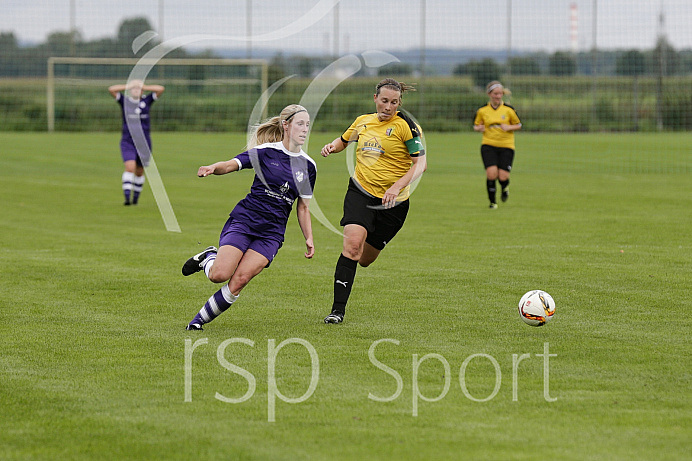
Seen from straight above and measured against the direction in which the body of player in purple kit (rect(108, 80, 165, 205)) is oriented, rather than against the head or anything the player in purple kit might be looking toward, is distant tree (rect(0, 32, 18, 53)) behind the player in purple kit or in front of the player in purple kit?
behind

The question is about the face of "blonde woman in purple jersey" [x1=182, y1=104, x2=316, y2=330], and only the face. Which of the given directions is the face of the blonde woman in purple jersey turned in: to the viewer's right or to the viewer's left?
to the viewer's right

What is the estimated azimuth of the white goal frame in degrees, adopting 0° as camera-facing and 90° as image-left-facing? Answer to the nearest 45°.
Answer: approximately 0°

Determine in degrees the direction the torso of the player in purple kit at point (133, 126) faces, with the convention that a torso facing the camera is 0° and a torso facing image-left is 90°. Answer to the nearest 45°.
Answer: approximately 0°
